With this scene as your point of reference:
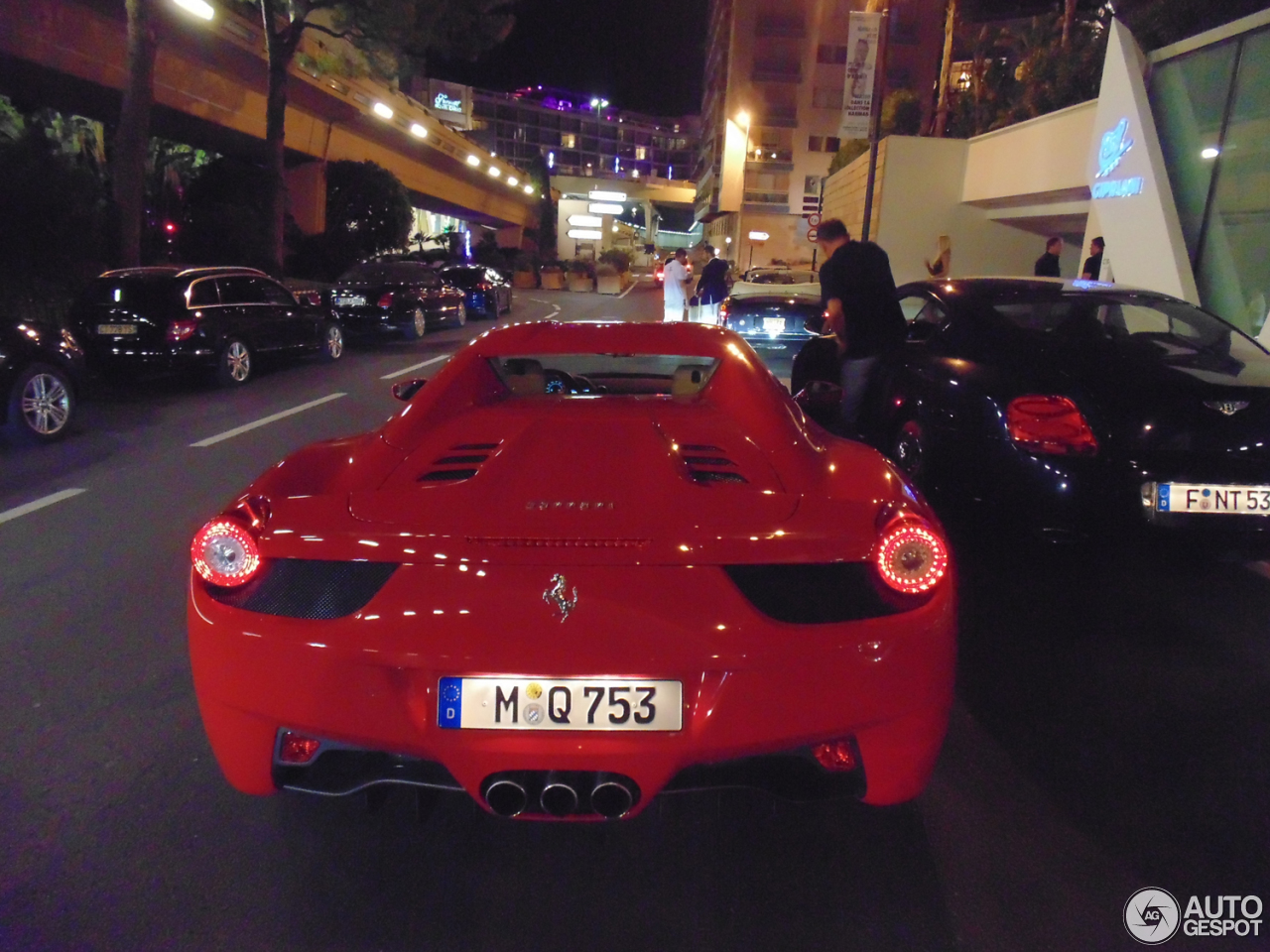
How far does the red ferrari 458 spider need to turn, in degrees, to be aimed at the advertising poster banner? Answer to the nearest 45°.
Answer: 0° — it already faces it

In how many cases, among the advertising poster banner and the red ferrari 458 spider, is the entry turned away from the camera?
1

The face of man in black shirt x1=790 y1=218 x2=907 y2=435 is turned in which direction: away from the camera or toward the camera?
away from the camera

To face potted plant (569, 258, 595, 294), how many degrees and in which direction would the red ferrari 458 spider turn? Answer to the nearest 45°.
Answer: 0° — it already faces it

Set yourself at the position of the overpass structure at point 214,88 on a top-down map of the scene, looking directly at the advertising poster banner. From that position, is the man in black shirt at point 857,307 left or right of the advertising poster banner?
right

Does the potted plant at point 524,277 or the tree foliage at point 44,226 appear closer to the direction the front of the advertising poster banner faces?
the tree foliage

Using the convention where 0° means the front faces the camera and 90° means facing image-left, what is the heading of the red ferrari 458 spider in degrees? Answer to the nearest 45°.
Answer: approximately 180°

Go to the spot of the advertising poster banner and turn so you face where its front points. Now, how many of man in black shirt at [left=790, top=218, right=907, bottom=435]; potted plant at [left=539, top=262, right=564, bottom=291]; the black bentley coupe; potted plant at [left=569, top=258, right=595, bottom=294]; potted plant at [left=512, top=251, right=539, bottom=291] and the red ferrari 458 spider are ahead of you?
3

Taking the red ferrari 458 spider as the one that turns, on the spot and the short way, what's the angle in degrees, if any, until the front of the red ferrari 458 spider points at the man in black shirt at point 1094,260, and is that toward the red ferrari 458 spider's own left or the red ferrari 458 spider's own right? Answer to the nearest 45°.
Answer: approximately 45° to the red ferrari 458 spider's own right

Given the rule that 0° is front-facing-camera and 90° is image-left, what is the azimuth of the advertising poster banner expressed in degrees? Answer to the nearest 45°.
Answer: approximately 0°

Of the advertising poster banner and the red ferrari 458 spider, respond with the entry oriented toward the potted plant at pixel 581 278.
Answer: the red ferrari 458 spider

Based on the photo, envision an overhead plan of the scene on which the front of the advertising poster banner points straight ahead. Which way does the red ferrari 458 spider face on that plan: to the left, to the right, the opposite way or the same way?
the opposite way
